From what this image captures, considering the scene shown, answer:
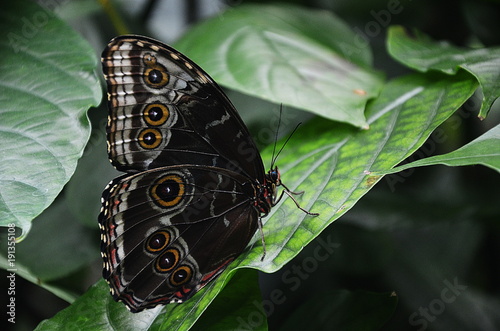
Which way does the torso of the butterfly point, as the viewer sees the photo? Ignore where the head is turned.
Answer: to the viewer's right

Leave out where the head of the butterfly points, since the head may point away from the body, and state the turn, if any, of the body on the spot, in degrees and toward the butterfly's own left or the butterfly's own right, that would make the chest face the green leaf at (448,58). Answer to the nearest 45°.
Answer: approximately 45° to the butterfly's own left
